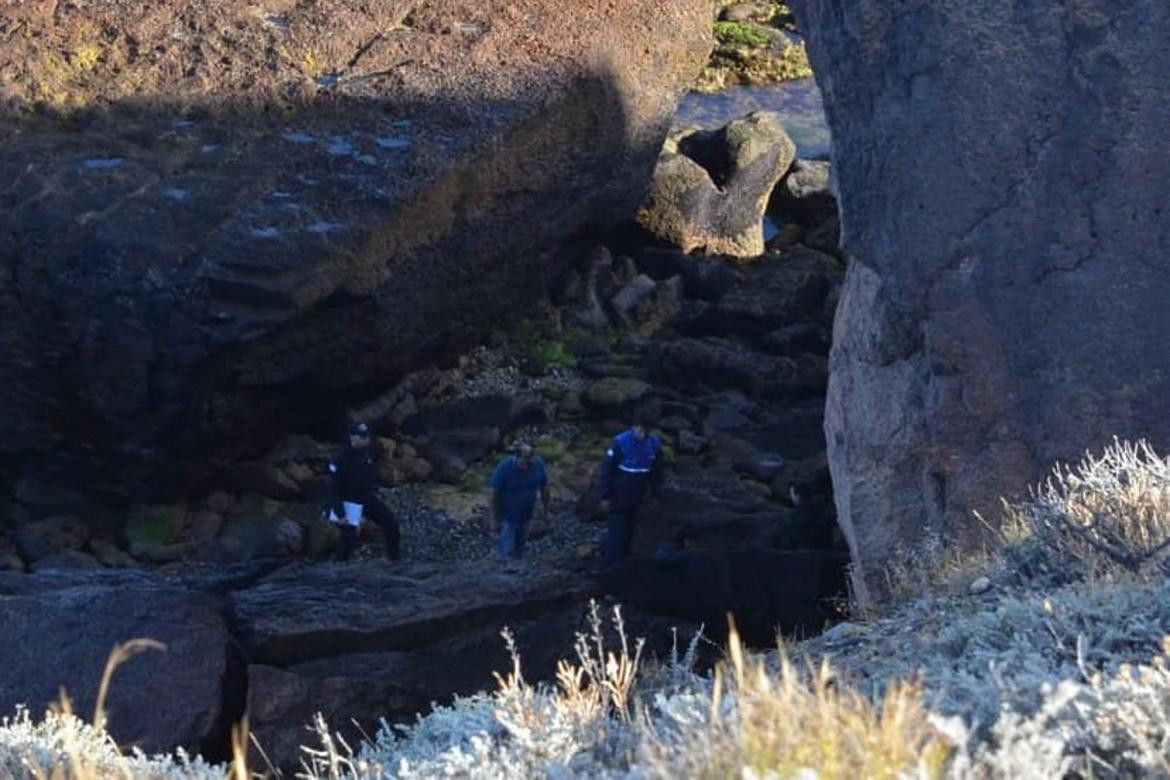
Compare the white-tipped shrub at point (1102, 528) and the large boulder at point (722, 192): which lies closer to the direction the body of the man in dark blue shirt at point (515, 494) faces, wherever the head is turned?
the white-tipped shrub

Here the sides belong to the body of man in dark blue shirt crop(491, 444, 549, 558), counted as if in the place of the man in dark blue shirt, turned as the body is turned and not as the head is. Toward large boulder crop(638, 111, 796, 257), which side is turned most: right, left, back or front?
back

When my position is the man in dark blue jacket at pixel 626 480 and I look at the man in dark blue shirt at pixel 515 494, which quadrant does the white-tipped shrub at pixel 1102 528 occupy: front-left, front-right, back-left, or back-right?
back-left

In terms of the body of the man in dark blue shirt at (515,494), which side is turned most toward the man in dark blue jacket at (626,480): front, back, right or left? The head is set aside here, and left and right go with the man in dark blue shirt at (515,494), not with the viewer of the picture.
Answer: left

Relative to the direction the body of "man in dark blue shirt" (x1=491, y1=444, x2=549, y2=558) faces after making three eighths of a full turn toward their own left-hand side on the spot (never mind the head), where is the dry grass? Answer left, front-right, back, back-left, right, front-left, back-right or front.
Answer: back-right

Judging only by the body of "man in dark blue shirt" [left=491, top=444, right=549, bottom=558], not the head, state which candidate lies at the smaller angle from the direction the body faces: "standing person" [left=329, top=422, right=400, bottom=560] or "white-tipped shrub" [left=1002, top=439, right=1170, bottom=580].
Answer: the white-tipped shrub

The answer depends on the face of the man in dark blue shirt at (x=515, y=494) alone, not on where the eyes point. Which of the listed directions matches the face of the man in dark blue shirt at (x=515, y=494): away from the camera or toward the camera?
toward the camera

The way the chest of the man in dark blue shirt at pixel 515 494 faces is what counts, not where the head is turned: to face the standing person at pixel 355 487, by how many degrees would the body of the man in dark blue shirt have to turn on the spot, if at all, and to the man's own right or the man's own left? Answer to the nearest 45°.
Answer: approximately 90° to the man's own right

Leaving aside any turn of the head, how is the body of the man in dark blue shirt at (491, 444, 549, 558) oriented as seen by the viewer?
toward the camera

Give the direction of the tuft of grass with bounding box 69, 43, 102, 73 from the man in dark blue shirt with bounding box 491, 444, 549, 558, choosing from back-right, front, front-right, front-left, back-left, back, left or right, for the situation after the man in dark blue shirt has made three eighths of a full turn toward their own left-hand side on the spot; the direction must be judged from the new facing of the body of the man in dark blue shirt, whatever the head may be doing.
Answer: left

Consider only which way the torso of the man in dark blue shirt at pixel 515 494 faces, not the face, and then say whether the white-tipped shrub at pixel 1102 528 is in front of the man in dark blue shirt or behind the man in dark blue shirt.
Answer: in front

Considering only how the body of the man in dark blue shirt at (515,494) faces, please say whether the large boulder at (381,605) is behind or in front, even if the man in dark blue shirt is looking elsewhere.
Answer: in front
